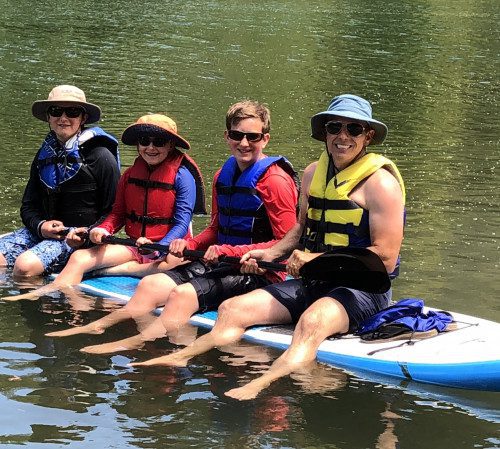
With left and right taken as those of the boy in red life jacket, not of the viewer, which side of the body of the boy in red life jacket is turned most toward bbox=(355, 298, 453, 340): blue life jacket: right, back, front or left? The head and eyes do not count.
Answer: left

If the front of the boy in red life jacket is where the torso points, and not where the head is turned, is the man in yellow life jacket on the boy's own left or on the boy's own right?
on the boy's own left

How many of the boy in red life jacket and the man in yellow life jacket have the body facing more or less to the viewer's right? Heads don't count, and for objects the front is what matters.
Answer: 0

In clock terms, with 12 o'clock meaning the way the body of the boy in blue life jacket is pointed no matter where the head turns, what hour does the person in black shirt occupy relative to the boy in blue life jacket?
The person in black shirt is roughly at 3 o'clock from the boy in blue life jacket.

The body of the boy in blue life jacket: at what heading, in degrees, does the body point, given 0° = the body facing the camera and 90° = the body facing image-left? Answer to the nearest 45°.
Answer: approximately 45°

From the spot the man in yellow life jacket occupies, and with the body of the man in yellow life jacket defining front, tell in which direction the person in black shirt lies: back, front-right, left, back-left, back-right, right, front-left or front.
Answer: right

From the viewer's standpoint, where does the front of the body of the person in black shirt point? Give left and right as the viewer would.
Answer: facing the viewer and to the left of the viewer

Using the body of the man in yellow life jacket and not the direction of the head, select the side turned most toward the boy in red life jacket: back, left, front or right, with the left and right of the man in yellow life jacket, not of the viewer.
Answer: right
